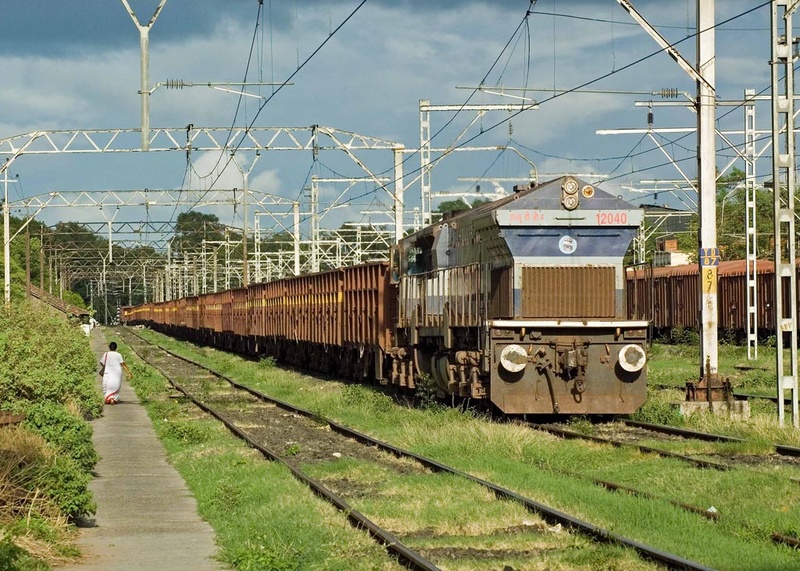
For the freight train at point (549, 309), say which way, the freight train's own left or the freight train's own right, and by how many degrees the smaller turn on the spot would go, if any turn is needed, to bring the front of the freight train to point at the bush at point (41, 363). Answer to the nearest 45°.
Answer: approximately 135° to the freight train's own right

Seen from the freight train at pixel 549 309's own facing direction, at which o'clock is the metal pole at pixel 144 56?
The metal pole is roughly at 5 o'clock from the freight train.

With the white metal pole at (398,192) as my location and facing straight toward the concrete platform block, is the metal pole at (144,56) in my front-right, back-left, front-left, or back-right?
front-right

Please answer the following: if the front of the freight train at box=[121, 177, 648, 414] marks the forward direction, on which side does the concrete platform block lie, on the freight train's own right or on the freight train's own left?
on the freight train's own left

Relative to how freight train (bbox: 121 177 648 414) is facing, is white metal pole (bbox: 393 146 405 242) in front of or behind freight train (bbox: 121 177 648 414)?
behind

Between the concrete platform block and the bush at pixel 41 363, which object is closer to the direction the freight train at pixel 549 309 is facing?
the concrete platform block

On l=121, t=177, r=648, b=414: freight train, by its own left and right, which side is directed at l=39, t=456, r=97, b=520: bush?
front

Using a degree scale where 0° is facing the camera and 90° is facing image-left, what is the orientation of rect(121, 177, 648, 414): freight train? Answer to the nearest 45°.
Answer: approximately 315°

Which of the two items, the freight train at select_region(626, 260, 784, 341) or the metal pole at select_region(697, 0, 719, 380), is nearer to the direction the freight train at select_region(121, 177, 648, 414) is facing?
the metal pole

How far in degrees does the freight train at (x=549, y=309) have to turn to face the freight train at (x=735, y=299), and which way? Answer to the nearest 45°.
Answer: approximately 135° to its left

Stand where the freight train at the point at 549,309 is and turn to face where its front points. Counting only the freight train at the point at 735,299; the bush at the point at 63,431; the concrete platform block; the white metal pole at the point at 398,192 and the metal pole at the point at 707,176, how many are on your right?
1
